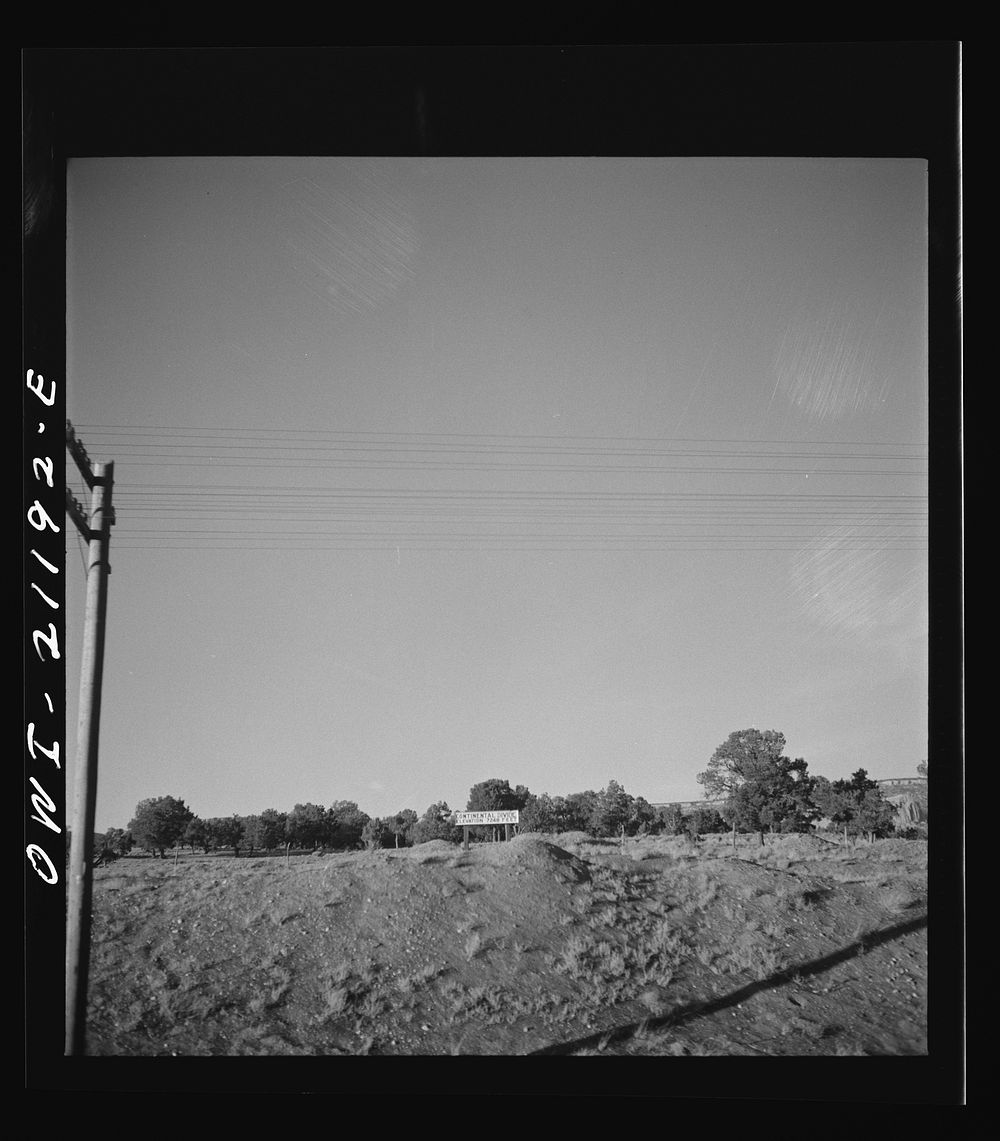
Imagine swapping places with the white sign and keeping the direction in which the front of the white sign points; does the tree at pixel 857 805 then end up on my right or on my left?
on my left

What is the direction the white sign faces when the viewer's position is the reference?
facing the viewer

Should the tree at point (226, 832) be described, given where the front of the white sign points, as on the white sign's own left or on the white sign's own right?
on the white sign's own right

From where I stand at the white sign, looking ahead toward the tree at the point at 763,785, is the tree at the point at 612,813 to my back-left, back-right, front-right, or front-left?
front-left

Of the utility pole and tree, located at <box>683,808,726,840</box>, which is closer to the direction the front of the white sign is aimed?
the utility pole

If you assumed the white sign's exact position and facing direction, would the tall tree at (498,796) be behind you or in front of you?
behind
